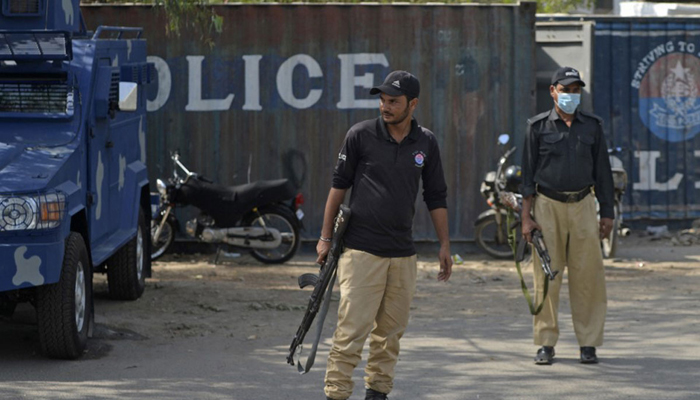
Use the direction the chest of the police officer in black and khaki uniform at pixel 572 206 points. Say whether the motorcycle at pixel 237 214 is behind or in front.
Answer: behind

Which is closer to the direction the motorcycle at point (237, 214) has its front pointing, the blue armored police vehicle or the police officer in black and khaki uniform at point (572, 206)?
the blue armored police vehicle

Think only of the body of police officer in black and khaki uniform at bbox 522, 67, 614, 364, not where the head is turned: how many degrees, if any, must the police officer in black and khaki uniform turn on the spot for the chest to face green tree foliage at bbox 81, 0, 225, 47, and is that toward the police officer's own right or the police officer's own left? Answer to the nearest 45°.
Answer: approximately 135° to the police officer's own right

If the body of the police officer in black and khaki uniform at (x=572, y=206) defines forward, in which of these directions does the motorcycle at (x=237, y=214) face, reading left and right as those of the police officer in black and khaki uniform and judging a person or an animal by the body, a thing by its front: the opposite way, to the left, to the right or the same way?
to the right

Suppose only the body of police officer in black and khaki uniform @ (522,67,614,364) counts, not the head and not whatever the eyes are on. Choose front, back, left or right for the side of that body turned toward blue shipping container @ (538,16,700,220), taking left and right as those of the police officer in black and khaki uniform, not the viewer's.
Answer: back

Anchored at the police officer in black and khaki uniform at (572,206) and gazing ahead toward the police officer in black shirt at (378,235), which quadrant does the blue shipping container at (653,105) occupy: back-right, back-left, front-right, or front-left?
back-right

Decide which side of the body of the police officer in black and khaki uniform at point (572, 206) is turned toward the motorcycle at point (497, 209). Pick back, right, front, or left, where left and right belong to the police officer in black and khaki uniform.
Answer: back

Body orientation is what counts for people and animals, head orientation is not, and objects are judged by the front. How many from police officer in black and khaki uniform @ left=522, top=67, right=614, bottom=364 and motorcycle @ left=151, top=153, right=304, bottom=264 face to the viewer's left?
1

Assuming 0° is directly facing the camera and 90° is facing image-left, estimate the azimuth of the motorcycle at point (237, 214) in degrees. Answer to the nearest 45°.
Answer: approximately 90°

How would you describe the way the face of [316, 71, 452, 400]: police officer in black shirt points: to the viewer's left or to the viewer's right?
to the viewer's left

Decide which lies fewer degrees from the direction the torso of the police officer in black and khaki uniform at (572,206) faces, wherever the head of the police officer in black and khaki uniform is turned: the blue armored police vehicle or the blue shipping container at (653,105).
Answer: the blue armored police vehicle

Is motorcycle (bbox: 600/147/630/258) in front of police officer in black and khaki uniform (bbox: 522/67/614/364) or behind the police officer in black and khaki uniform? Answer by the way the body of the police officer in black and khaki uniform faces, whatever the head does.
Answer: behind
